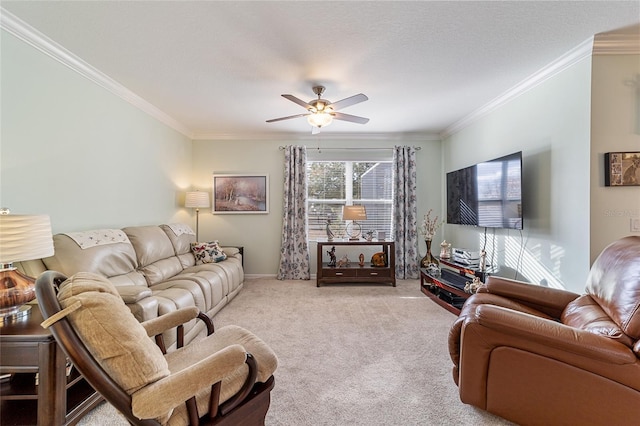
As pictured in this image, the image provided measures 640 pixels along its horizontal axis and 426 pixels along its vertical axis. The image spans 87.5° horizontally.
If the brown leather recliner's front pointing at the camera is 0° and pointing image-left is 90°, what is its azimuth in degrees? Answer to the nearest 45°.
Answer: approximately 90°

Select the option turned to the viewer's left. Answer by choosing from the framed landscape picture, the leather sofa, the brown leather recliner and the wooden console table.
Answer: the brown leather recliner

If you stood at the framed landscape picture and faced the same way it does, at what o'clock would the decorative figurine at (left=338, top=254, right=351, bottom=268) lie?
The decorative figurine is roughly at 10 o'clock from the framed landscape picture.

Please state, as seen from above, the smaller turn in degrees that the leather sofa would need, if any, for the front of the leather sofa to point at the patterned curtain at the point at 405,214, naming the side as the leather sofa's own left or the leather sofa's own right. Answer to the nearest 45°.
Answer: approximately 45° to the leather sofa's own left

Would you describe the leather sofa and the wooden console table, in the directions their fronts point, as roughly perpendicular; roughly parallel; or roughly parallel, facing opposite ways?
roughly perpendicular

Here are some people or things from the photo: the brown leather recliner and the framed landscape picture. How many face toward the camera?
1

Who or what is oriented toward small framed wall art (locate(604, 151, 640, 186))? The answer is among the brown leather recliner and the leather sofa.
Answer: the leather sofa

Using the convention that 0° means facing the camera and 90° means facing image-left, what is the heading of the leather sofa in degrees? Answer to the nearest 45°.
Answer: approximately 315°

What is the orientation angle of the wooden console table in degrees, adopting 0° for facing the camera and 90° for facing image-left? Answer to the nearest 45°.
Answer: approximately 0°

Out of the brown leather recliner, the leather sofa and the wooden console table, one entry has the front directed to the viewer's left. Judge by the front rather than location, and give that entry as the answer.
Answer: the brown leather recliner
